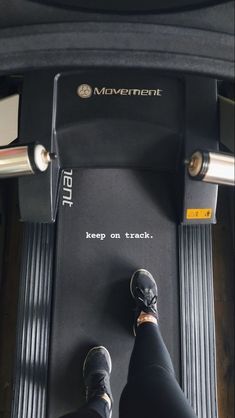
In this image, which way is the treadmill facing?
away from the camera
